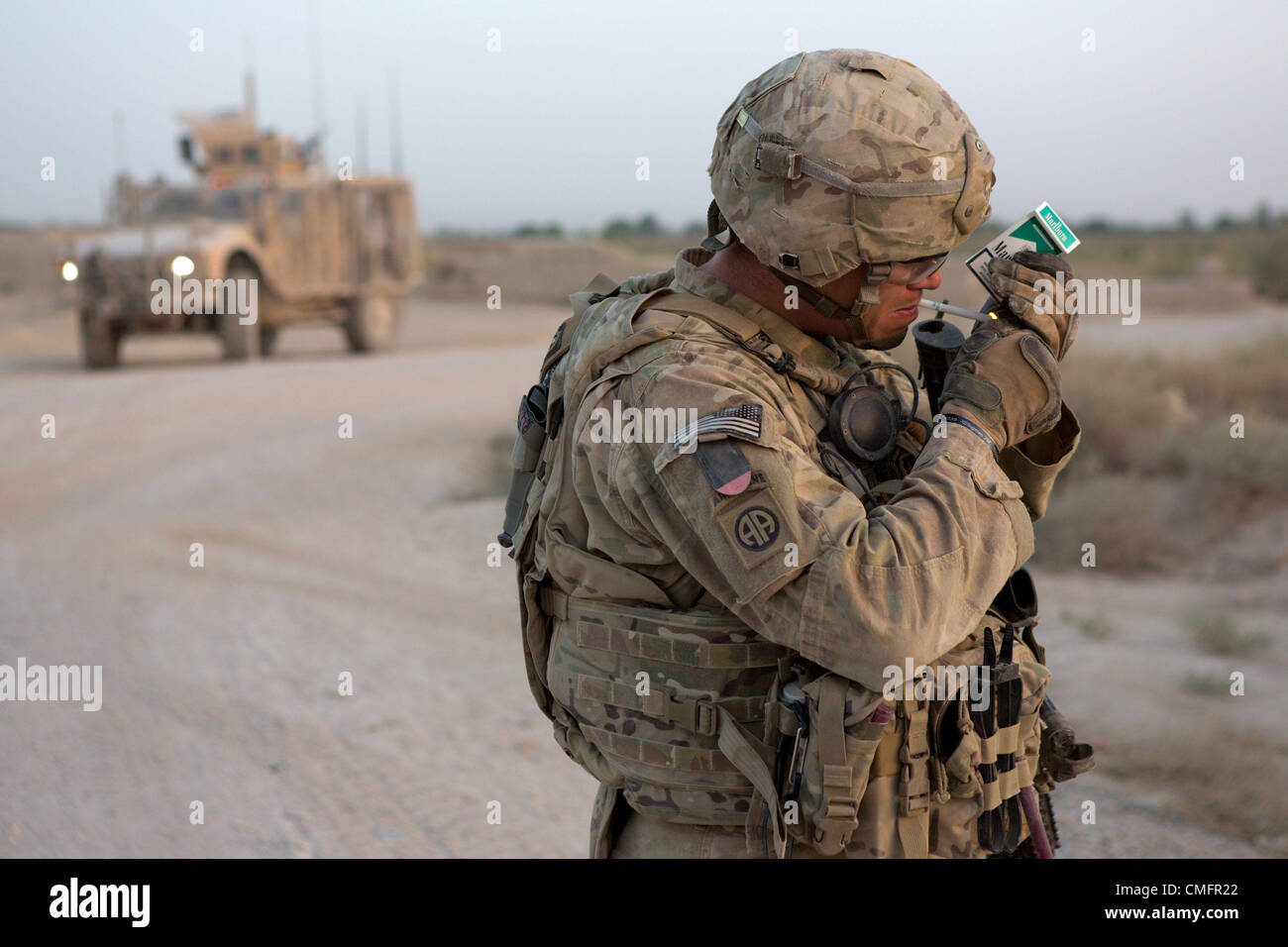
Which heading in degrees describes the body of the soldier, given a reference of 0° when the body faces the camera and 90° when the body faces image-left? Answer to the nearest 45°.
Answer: approximately 270°

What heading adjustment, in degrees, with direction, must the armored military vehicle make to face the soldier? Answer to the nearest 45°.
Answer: approximately 45° to its left

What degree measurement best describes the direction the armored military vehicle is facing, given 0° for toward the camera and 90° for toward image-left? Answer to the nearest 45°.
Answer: approximately 45°

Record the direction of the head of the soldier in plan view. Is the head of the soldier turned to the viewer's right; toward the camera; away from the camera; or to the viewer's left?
to the viewer's right

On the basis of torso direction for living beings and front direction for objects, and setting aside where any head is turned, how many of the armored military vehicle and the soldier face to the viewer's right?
1

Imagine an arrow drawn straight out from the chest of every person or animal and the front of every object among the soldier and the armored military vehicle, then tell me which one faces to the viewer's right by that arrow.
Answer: the soldier
